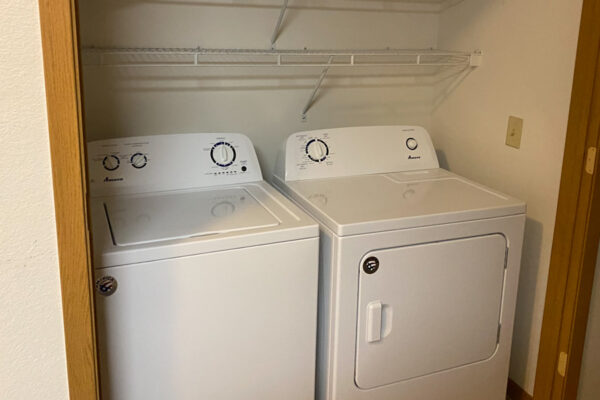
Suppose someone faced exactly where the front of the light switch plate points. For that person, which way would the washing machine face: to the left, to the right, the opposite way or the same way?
to the left

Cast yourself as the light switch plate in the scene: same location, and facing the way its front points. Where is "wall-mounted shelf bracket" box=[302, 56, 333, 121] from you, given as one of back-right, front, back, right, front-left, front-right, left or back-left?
front-right

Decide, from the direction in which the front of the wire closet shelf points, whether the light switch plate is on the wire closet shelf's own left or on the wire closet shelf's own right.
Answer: on the wire closet shelf's own left

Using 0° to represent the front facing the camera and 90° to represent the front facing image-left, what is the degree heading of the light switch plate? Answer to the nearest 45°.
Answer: approximately 45°

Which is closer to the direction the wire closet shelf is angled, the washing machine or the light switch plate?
the washing machine

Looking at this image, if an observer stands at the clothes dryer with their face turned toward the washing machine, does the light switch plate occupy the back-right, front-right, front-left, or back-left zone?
back-right

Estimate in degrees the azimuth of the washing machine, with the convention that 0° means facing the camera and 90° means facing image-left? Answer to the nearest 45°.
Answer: approximately 0°

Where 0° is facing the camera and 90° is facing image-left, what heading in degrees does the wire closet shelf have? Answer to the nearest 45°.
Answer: approximately 0°

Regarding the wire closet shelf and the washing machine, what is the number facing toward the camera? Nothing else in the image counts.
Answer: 2

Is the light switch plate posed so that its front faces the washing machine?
yes

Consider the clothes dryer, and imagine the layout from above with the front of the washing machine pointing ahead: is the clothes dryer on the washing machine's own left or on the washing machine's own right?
on the washing machine's own left

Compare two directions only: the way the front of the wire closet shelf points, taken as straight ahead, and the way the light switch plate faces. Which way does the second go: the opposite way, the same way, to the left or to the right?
to the right
